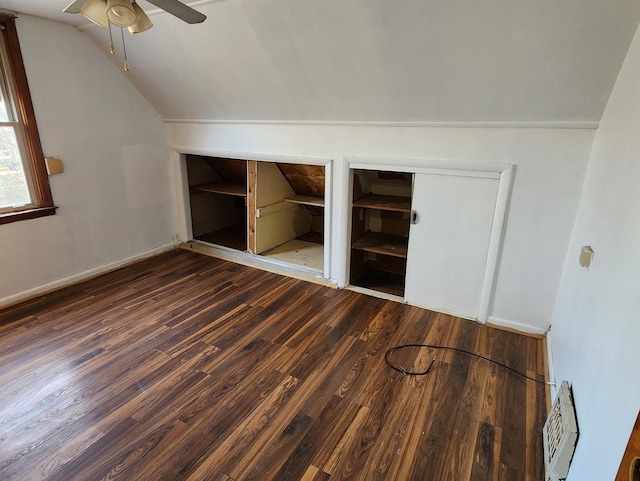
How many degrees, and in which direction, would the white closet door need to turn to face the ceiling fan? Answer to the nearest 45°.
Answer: approximately 45° to its right

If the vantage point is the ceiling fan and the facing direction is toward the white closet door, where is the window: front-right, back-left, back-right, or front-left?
back-left

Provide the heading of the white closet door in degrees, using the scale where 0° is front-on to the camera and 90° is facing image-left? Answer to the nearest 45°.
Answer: approximately 0°

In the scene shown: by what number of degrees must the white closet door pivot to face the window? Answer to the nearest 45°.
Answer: approximately 90° to its right
